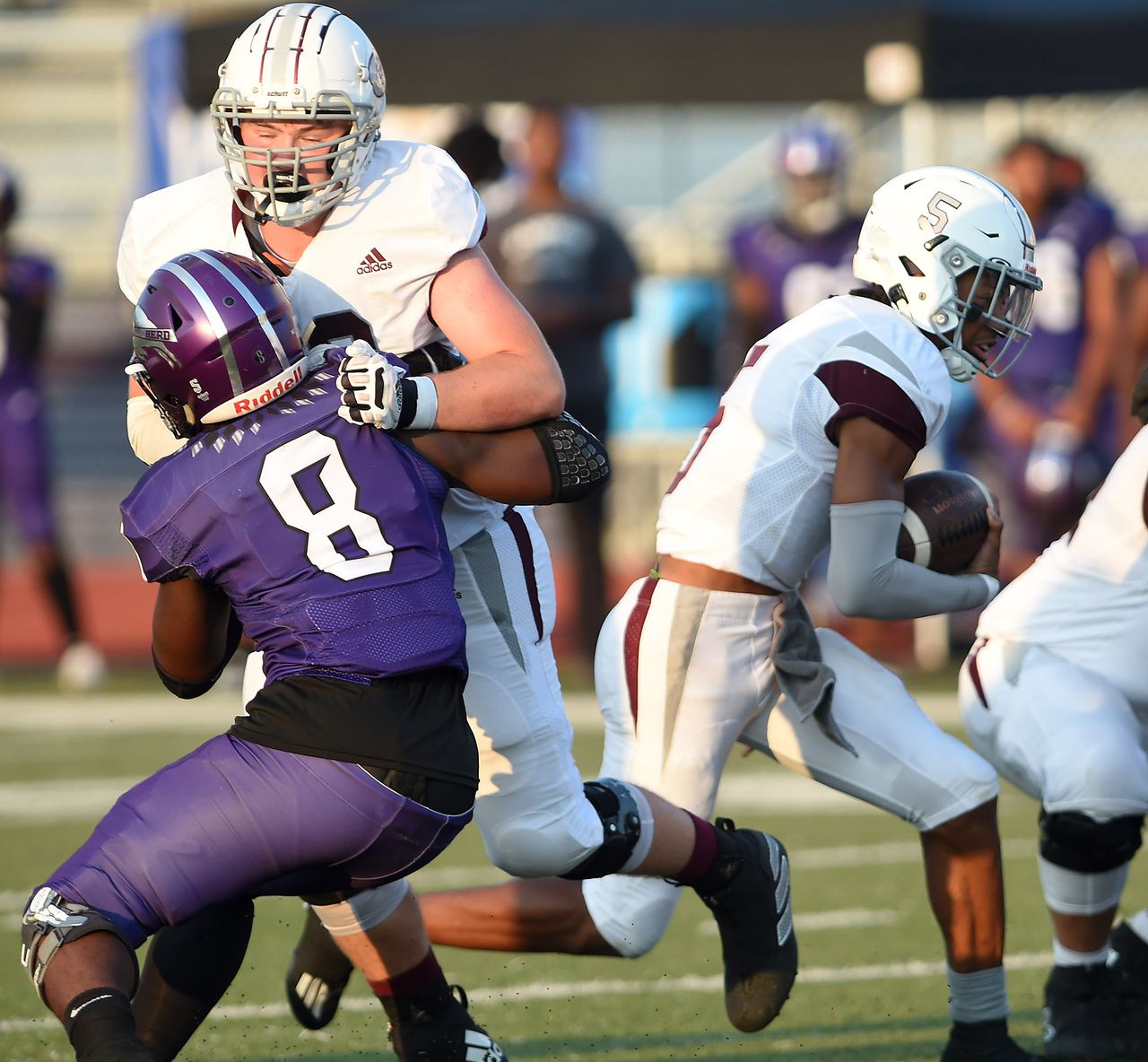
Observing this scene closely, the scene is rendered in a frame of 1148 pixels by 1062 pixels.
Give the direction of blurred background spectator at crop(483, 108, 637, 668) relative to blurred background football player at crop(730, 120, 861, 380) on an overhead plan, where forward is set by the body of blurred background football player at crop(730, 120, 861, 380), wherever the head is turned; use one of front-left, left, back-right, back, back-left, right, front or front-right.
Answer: right

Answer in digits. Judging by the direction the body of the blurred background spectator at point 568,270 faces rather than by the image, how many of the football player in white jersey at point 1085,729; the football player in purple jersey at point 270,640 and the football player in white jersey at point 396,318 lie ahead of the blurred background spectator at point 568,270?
3

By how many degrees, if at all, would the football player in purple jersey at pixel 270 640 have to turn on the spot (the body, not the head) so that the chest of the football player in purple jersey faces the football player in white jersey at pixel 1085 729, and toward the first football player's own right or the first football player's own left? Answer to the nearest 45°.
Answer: approximately 135° to the first football player's own right

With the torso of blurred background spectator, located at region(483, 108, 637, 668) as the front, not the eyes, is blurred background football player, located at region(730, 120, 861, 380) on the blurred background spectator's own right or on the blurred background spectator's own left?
on the blurred background spectator's own left

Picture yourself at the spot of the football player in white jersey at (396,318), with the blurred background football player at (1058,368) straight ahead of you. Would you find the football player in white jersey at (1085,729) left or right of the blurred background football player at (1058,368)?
right

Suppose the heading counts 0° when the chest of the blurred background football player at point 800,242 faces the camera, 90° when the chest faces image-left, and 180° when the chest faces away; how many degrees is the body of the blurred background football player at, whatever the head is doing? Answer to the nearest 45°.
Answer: approximately 0°

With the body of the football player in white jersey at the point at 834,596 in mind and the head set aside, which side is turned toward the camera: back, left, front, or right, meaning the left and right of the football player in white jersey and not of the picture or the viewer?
right

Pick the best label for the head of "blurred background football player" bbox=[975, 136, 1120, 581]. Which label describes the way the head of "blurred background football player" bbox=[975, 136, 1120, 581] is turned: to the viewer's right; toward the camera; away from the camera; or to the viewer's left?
toward the camera

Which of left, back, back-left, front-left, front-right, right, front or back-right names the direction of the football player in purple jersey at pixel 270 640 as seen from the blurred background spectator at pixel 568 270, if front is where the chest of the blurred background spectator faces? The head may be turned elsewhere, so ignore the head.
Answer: front

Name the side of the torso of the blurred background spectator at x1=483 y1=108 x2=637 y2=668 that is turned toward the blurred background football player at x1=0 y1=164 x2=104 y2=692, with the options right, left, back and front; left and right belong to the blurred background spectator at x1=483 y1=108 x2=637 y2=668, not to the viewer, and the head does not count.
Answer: right

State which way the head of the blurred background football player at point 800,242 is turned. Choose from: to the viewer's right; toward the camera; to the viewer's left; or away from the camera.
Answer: toward the camera

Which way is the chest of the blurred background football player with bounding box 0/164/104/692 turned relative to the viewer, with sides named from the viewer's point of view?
facing the viewer

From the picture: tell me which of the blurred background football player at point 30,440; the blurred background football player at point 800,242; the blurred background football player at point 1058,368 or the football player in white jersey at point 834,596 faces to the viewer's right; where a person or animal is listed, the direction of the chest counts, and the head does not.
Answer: the football player in white jersey

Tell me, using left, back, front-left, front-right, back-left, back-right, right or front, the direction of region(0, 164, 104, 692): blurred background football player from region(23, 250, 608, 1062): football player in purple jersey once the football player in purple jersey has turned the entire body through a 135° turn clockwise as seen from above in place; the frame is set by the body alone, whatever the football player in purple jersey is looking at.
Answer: left
